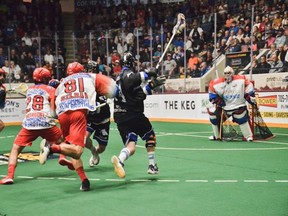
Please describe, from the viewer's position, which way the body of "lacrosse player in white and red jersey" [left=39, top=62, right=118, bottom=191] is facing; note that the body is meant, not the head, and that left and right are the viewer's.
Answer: facing away from the viewer and to the right of the viewer

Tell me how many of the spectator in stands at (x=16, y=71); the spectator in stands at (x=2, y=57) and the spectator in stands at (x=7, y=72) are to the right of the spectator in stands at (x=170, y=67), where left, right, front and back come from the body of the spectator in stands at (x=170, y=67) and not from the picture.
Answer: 3

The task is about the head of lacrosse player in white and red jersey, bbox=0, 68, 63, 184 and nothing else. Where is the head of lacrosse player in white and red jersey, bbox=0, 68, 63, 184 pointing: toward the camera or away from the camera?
away from the camera

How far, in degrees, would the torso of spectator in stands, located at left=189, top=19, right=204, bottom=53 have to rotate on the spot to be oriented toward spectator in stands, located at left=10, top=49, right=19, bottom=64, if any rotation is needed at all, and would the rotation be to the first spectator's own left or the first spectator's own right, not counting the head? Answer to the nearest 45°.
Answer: approximately 90° to the first spectator's own right

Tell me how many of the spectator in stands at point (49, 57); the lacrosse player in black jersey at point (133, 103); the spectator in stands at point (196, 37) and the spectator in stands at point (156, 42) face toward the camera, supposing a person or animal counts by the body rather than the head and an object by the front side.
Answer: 3

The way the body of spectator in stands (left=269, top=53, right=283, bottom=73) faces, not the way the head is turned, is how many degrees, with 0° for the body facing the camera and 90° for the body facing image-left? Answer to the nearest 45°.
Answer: approximately 45°
